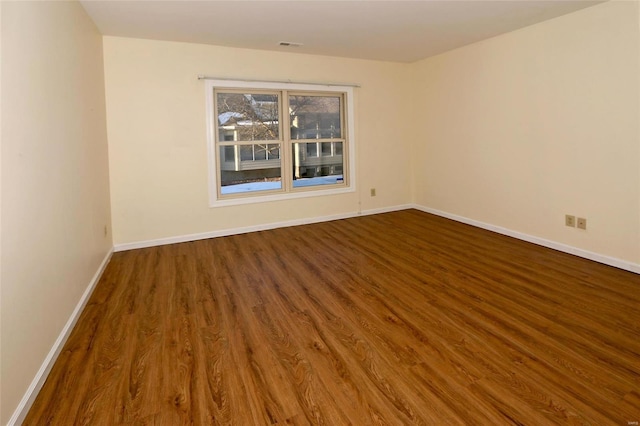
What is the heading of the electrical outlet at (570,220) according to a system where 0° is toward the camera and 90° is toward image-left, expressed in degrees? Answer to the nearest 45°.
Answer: approximately 45°
